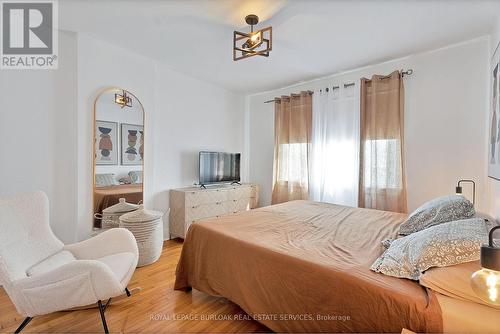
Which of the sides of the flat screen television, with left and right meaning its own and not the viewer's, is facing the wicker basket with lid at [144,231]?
right

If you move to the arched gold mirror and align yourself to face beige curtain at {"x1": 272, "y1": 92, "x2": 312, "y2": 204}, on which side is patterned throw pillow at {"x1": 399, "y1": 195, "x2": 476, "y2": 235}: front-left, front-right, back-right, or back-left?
front-right

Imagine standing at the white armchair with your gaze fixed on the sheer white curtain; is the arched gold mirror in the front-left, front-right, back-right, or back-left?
front-left

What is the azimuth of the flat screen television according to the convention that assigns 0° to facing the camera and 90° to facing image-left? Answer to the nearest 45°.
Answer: approximately 315°

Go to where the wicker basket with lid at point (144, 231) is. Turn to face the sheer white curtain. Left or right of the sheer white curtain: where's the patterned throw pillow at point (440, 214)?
right

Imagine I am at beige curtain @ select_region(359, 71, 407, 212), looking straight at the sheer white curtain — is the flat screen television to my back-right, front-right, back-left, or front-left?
front-left

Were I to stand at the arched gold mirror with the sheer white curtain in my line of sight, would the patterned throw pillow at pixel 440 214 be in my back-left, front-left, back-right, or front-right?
front-right

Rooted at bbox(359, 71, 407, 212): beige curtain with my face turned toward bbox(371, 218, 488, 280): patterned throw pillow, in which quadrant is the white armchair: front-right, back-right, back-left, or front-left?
front-right

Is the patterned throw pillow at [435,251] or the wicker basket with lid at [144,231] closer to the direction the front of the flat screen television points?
the patterned throw pillow

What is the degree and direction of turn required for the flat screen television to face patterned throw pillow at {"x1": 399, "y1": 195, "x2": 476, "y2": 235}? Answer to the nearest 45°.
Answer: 0° — it already faces it

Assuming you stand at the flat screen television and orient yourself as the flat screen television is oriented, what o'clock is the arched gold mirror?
The arched gold mirror is roughly at 3 o'clock from the flat screen television.

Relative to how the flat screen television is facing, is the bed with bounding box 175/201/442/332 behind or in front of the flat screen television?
in front

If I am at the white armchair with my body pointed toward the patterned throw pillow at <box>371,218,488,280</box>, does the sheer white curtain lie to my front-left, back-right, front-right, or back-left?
front-left
